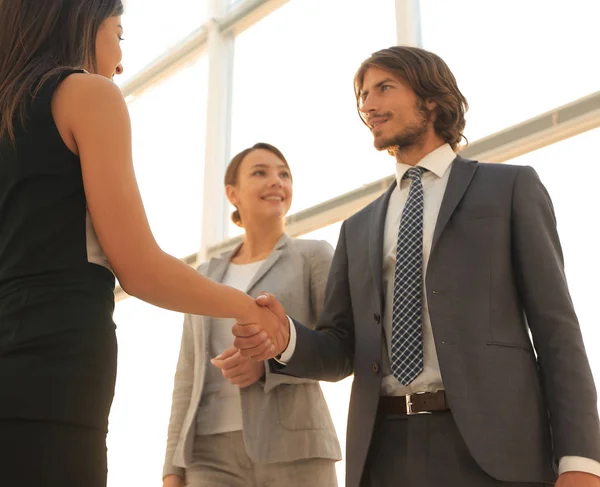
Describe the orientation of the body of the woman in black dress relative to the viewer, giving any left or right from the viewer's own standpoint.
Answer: facing away from the viewer and to the right of the viewer

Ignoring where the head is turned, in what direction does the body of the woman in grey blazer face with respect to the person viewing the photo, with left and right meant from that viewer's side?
facing the viewer and to the left of the viewer

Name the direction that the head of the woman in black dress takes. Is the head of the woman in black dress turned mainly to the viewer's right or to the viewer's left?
to the viewer's right

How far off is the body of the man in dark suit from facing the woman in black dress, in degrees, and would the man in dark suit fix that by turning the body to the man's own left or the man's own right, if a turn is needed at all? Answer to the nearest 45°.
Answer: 0° — they already face them

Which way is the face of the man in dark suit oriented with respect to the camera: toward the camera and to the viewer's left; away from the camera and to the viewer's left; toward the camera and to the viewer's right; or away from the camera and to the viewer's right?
toward the camera and to the viewer's left

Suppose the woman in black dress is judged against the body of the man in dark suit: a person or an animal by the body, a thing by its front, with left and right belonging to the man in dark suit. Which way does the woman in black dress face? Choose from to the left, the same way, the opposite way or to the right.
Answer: the opposite way

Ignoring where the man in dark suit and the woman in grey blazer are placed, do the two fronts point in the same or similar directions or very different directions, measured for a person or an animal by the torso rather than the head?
same or similar directions

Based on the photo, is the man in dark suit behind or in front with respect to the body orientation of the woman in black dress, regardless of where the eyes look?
in front

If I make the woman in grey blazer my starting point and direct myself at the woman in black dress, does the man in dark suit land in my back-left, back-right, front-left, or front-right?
front-left

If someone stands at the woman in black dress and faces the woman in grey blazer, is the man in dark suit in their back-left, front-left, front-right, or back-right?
front-right

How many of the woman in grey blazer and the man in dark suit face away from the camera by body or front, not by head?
0

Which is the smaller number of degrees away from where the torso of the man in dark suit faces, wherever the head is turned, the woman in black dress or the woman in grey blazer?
the woman in black dress

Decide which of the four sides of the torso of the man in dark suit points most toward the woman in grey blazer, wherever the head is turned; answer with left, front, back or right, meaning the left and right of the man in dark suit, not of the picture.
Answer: right

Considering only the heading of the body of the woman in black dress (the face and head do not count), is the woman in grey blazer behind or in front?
in front
